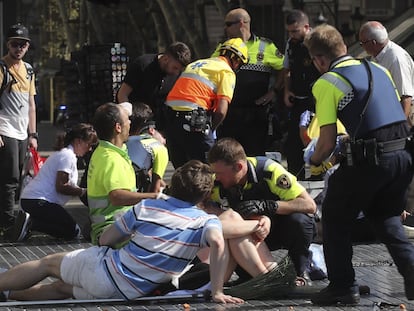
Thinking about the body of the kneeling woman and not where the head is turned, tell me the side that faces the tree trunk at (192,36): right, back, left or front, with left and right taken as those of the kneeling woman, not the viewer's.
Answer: left

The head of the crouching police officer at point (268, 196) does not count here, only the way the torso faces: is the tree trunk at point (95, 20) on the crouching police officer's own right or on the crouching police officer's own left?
on the crouching police officer's own right

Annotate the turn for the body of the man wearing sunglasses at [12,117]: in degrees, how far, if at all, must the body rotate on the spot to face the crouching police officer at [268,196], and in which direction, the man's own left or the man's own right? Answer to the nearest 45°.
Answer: approximately 45° to the man's own left

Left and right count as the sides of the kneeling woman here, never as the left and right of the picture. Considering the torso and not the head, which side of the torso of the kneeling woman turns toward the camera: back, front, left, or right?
right

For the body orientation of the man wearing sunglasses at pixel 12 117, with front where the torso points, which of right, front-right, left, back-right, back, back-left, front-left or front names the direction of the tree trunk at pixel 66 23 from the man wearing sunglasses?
back

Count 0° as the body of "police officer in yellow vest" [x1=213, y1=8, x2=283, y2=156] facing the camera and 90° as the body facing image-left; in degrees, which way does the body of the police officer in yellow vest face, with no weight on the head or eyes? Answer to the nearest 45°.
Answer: approximately 45°

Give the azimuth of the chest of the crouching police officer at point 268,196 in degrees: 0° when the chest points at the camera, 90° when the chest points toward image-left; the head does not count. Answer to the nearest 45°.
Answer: approximately 45°
